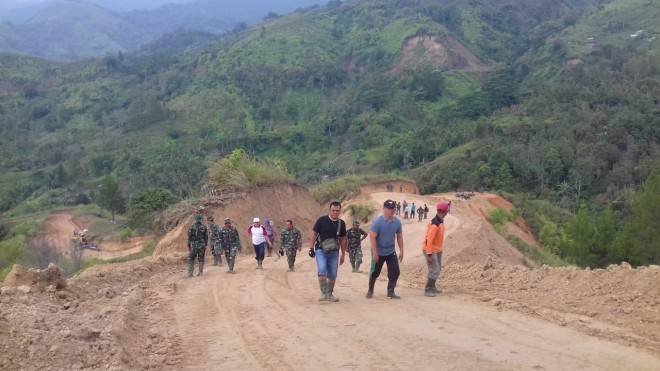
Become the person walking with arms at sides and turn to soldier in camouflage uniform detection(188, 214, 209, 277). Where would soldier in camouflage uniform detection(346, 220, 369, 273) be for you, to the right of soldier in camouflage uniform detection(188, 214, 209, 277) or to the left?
right

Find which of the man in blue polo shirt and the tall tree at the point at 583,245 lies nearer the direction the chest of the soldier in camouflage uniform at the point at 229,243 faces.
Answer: the man in blue polo shirt

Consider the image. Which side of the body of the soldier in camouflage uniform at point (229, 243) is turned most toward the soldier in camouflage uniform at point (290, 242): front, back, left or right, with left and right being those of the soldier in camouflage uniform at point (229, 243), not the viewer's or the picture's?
left

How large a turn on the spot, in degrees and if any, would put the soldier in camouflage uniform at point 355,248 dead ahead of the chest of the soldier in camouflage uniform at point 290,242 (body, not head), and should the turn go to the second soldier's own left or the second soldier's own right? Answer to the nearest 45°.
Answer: approximately 90° to the second soldier's own left

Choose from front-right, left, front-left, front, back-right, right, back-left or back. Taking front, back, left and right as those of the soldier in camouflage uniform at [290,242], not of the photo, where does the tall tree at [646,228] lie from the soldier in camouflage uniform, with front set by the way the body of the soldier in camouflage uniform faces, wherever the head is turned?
back-left

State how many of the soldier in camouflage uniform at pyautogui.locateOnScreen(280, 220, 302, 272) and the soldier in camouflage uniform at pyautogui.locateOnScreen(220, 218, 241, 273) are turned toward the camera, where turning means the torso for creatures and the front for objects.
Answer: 2

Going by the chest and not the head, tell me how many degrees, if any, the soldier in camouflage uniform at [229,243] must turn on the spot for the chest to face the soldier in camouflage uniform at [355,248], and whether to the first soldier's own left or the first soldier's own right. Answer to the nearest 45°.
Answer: approximately 90° to the first soldier's own left

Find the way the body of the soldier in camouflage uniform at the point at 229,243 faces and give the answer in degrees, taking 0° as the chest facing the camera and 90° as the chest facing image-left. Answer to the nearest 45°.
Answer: approximately 0°

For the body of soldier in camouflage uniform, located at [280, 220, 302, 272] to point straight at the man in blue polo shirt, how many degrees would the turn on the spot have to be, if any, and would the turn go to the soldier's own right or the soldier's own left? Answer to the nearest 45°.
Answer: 0° — they already face them
